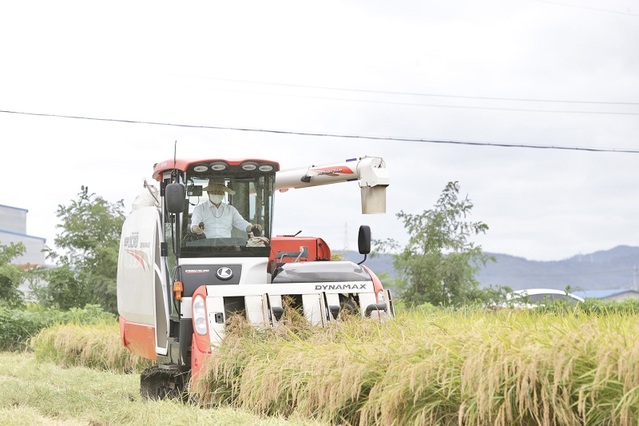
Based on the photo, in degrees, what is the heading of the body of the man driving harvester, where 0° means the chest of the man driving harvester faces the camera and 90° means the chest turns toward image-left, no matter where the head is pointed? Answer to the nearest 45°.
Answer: approximately 0°

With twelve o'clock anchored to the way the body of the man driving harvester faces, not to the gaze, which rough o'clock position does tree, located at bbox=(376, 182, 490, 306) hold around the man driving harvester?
The tree is roughly at 7 o'clock from the man driving harvester.

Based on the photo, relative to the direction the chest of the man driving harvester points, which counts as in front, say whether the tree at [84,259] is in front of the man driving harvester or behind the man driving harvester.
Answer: behind
